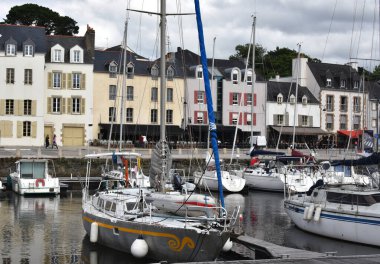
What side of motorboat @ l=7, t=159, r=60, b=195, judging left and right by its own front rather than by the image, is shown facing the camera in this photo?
back

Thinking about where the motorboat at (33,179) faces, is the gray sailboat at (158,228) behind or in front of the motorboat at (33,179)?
behind

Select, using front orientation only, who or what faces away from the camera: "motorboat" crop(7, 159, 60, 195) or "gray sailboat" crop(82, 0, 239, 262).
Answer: the motorboat

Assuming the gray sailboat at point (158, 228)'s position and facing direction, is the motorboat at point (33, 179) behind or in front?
behind

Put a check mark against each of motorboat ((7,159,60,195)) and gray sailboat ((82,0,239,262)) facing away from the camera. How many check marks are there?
1
